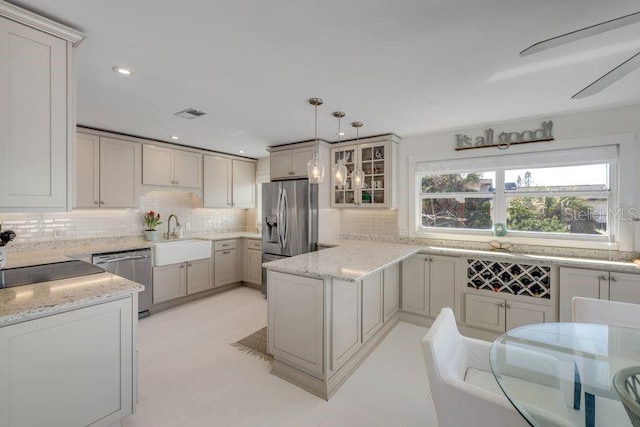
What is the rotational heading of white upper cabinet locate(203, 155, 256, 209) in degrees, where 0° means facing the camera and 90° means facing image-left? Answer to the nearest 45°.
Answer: approximately 315°

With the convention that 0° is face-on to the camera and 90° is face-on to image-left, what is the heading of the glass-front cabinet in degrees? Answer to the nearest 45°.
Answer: approximately 45°

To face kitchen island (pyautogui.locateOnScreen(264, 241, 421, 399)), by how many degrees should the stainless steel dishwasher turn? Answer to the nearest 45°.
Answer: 0° — it already faces it

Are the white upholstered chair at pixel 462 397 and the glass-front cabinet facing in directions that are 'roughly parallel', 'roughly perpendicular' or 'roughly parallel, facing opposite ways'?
roughly perpendicular

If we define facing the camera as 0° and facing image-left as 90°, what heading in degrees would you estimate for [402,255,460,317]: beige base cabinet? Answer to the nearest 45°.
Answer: approximately 0°

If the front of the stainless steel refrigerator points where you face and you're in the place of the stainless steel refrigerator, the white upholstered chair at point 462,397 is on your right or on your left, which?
on your left

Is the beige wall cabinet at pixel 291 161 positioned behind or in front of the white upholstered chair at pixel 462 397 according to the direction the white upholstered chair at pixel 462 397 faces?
behind

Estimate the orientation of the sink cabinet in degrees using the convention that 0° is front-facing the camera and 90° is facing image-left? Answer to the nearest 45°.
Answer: approximately 315°

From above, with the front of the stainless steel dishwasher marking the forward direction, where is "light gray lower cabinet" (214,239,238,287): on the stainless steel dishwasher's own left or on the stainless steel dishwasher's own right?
on the stainless steel dishwasher's own left

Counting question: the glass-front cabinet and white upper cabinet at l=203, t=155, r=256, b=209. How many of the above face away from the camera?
0

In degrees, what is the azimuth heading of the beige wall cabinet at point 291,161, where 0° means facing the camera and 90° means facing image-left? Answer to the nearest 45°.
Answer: approximately 45°
